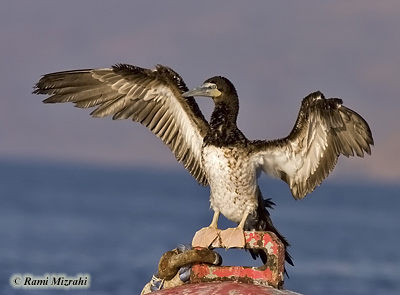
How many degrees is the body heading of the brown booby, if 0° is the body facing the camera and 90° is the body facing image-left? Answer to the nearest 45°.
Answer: approximately 45°
